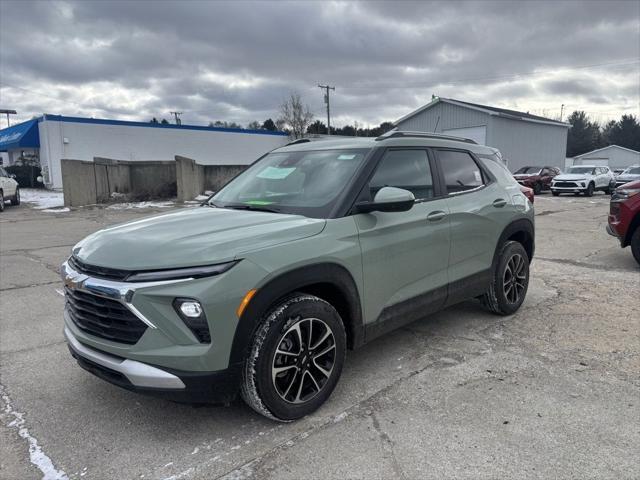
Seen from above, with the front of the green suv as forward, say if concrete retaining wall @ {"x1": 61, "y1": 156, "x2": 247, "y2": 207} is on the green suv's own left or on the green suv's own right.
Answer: on the green suv's own right

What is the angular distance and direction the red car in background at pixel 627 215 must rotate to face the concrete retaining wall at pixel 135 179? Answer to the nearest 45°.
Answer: approximately 45° to its right

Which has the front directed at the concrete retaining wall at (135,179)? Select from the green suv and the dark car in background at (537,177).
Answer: the dark car in background

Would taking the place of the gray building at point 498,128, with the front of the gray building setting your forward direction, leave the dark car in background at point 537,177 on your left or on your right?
on your left

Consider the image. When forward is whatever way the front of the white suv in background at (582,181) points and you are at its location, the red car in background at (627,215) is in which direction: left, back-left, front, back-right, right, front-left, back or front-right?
front-left

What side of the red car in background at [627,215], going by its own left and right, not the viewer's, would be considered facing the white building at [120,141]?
right

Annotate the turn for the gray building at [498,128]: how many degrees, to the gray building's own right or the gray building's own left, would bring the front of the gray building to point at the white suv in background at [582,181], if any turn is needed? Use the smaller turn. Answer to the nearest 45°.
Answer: approximately 90° to the gray building's own left

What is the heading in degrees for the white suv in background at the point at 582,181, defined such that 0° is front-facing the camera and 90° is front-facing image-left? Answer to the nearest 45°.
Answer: approximately 45°

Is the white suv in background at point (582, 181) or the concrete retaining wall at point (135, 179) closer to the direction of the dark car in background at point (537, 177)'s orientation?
the concrete retaining wall
